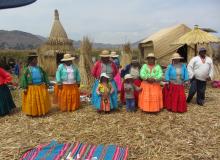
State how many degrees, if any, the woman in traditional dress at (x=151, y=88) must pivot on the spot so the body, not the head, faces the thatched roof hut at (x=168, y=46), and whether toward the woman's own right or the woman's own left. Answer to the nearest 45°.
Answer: approximately 180°

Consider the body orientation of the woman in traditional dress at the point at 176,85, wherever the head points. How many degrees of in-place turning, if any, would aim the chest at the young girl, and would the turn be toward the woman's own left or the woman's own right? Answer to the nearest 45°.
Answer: approximately 90° to the woman's own right

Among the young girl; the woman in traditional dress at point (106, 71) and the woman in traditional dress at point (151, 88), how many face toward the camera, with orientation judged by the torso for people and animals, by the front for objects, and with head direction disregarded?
3

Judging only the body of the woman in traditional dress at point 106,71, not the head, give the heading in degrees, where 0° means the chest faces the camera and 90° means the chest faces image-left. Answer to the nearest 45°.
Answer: approximately 0°

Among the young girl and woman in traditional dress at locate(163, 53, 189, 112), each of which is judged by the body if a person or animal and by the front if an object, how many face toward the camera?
2

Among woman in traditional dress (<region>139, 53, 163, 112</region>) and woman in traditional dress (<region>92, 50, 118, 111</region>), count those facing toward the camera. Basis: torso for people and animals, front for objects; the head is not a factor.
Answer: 2

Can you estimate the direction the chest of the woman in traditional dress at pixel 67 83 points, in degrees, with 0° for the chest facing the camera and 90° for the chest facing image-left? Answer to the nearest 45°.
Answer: approximately 0°

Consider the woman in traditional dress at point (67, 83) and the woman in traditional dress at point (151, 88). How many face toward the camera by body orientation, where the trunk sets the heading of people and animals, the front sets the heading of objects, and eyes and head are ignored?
2

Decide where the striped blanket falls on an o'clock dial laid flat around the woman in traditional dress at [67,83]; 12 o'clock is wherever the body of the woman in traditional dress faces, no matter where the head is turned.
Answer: The striped blanket is roughly at 12 o'clock from the woman in traditional dress.

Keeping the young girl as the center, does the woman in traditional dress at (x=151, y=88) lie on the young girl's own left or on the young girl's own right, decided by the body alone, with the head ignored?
on the young girl's own left

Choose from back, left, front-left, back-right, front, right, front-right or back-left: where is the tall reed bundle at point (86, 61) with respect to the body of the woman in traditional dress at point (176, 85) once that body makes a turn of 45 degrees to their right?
right

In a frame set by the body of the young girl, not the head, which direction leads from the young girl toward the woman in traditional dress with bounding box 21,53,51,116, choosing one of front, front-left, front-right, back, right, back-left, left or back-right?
right
